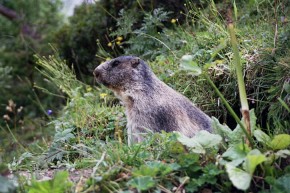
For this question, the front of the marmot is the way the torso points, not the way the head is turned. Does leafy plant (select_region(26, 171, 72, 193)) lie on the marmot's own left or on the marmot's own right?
on the marmot's own left

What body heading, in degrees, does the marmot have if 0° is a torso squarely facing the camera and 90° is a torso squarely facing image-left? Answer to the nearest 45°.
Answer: approximately 90°
